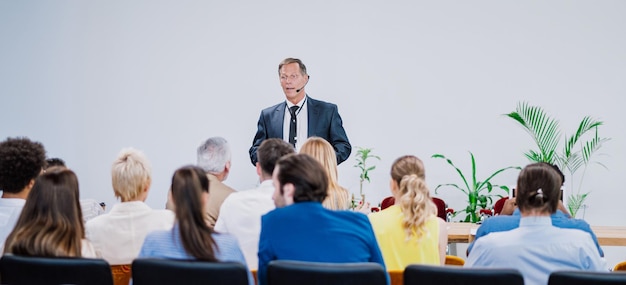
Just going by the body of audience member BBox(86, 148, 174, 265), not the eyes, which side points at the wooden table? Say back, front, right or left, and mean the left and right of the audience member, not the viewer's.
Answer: right

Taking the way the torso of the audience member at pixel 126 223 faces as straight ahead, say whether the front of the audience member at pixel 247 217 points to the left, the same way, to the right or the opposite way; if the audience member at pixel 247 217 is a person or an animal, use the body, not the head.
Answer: the same way

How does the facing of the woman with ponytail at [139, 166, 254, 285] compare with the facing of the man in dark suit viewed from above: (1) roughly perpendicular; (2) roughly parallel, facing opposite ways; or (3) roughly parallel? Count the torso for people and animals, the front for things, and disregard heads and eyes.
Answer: roughly parallel, facing opposite ways

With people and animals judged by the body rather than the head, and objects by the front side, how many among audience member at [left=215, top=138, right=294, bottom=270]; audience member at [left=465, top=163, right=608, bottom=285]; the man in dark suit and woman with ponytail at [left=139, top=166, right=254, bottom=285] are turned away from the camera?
3

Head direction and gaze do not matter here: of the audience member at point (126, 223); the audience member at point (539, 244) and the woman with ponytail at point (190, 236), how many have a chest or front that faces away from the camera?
3

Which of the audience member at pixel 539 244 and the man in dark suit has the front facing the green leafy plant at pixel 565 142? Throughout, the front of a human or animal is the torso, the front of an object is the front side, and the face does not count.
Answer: the audience member

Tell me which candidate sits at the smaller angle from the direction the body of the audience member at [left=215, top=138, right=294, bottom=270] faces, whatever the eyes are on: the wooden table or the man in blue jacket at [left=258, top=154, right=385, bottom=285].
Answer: the wooden table

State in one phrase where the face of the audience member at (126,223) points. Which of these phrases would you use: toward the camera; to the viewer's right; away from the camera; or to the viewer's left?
away from the camera

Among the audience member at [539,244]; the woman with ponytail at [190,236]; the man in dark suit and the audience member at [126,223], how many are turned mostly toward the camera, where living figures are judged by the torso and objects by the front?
1

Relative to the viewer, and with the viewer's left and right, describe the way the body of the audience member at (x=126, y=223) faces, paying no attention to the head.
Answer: facing away from the viewer

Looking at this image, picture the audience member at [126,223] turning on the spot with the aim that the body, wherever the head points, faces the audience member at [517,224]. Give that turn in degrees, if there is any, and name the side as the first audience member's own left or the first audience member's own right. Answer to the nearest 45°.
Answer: approximately 90° to the first audience member's own right

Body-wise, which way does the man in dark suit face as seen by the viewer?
toward the camera

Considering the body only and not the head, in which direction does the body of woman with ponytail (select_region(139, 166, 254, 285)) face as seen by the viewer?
away from the camera

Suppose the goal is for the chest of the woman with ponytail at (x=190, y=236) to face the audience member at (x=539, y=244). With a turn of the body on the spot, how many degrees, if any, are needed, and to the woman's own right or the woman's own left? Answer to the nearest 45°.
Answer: approximately 90° to the woman's own right

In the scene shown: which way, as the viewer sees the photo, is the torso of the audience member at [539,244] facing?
away from the camera

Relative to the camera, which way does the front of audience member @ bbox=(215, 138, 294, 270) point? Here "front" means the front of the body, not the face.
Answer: away from the camera

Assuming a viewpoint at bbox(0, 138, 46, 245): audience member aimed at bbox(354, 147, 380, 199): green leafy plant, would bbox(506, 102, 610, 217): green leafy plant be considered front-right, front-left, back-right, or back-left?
front-right

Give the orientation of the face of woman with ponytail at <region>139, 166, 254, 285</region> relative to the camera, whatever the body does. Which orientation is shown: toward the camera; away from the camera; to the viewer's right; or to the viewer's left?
away from the camera
